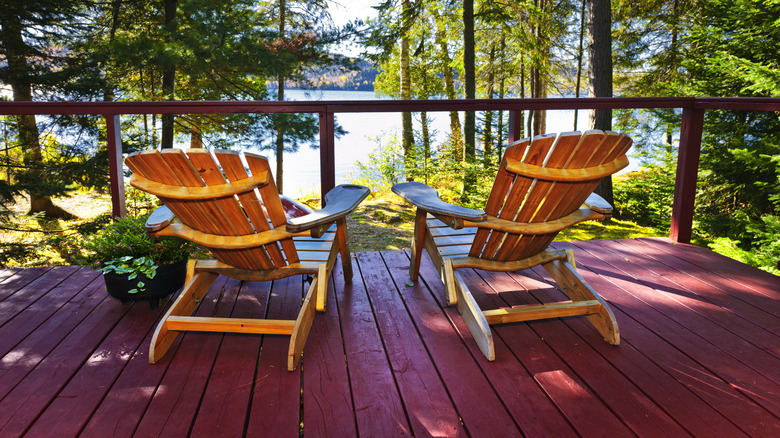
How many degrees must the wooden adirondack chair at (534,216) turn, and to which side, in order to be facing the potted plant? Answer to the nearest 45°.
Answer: approximately 45° to its left

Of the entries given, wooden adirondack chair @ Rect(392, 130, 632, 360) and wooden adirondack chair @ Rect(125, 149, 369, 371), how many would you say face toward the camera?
0

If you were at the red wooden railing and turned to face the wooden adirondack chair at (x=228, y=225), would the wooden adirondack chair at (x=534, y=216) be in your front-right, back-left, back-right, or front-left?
front-left

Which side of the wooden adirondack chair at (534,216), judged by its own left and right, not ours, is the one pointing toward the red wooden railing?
front

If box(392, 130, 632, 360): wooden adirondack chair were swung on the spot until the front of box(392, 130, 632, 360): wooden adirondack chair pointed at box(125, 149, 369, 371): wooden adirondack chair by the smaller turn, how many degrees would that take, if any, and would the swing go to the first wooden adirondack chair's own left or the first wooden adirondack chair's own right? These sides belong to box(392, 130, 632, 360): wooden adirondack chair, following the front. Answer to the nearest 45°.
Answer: approximately 45° to the first wooden adirondack chair's own left

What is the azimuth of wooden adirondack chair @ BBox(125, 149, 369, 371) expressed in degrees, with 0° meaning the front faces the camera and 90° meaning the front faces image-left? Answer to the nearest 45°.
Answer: approximately 225°

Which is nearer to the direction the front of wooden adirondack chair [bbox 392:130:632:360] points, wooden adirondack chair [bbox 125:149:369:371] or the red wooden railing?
the red wooden railing

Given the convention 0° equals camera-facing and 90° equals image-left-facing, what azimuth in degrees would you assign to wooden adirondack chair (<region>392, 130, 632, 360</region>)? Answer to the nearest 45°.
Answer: approximately 135°

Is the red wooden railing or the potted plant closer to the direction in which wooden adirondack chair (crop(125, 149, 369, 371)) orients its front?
the red wooden railing

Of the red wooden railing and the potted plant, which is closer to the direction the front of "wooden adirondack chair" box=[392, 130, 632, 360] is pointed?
the red wooden railing

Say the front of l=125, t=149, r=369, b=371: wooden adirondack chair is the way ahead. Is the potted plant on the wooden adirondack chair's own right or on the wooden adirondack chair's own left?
on the wooden adirondack chair's own left

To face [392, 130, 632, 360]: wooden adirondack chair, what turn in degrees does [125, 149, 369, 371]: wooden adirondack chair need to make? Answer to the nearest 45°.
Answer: approximately 45° to its right
